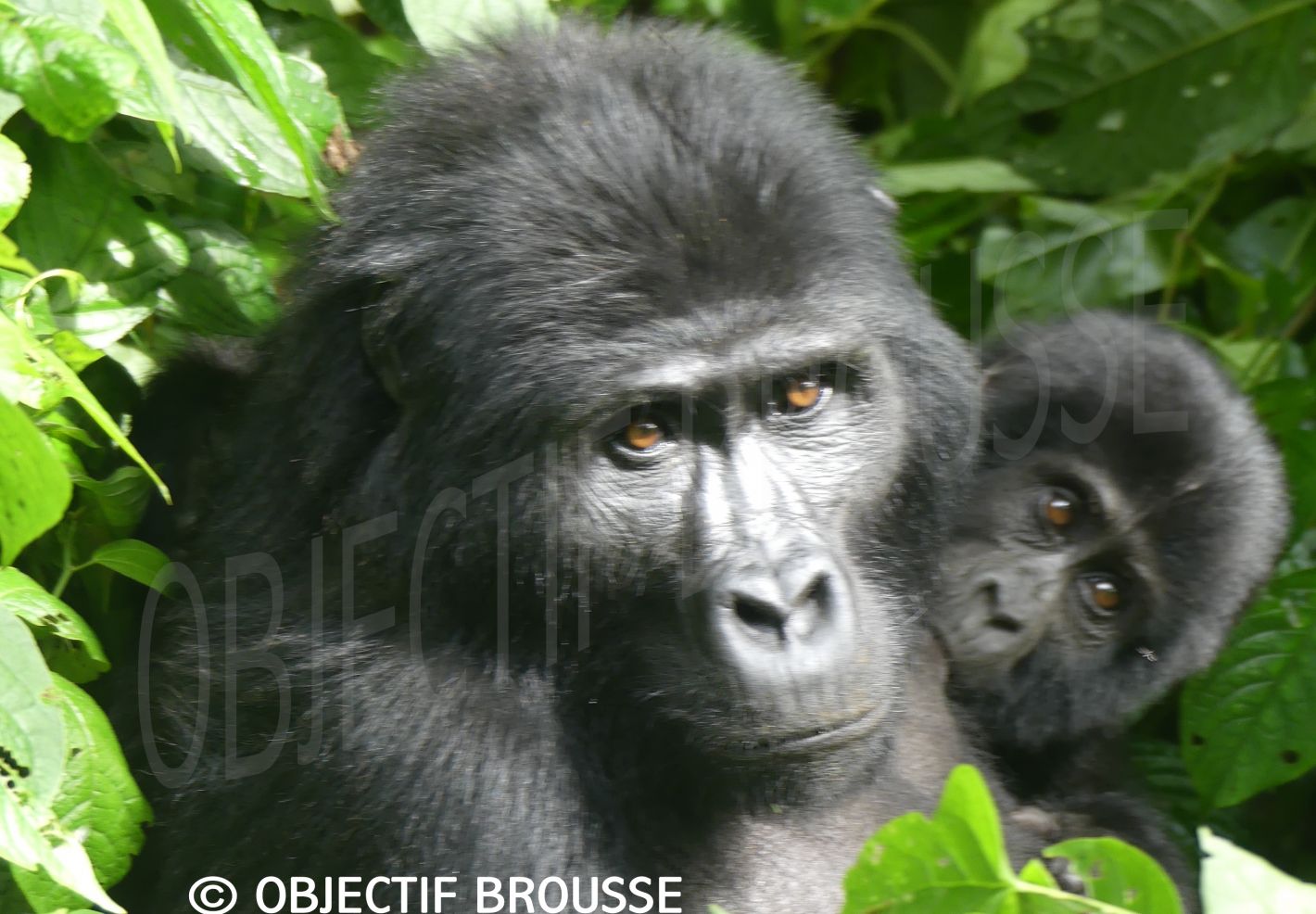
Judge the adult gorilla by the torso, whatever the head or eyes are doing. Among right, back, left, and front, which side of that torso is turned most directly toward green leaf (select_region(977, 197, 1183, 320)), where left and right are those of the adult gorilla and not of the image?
left

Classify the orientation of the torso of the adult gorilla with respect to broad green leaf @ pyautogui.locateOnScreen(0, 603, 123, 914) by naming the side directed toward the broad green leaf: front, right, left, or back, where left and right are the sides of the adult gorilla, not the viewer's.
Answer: right

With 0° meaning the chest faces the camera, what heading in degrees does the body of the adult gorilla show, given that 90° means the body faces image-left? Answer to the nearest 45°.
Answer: approximately 315°

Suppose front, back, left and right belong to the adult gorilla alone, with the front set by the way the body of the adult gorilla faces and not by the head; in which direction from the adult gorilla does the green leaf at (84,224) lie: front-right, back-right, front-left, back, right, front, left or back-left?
back

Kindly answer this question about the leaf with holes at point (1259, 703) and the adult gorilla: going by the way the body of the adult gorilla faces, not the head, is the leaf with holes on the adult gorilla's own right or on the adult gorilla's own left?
on the adult gorilla's own left

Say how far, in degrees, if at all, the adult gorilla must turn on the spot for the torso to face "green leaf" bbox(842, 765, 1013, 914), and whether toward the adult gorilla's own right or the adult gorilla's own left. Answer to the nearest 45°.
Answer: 0° — it already faces it

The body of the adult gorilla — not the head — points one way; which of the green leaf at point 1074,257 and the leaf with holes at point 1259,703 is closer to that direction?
the leaf with holes

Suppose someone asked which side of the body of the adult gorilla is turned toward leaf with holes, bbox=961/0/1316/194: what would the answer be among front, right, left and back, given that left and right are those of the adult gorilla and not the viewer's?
left

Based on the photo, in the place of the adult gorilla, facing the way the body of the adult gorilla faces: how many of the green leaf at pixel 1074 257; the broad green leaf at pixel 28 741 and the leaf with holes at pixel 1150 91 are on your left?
2
